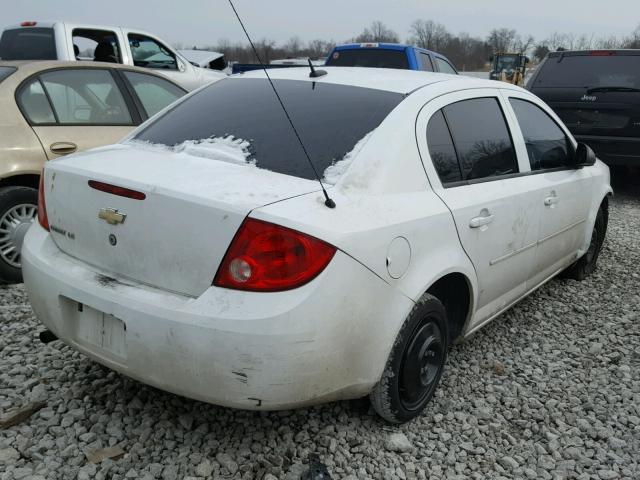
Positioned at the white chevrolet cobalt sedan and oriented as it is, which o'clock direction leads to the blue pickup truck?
The blue pickup truck is roughly at 11 o'clock from the white chevrolet cobalt sedan.

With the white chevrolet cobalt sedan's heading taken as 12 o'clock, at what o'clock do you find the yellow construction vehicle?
The yellow construction vehicle is roughly at 11 o'clock from the white chevrolet cobalt sedan.

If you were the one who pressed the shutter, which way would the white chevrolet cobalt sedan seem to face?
facing away from the viewer and to the right of the viewer

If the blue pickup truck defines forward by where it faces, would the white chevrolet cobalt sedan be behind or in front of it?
behind

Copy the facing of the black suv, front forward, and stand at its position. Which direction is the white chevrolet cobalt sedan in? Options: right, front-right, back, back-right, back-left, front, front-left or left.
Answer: back

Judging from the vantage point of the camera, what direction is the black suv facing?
facing away from the viewer

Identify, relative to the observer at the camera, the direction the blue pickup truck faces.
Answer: facing away from the viewer and to the right of the viewer

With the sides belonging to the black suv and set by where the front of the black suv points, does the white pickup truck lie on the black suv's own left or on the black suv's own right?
on the black suv's own left

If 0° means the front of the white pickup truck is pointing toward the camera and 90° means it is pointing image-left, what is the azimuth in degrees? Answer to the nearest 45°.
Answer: approximately 225°

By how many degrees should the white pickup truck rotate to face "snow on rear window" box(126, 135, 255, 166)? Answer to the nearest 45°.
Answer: approximately 135° to its right
